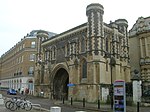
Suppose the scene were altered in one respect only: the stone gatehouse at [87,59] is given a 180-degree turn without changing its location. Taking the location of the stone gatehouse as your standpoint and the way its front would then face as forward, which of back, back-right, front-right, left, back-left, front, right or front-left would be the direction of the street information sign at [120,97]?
back-right

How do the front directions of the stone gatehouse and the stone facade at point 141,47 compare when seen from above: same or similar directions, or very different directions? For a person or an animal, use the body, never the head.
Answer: same or similar directions

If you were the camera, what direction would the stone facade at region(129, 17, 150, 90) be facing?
facing the viewer and to the left of the viewer

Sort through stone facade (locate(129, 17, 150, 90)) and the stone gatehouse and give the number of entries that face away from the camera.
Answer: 0

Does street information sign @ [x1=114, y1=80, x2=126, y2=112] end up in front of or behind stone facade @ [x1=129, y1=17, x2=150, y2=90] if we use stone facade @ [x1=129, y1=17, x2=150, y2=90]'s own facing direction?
in front

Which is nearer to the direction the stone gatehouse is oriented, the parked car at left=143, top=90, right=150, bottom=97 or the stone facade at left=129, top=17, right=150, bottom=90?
the parked car

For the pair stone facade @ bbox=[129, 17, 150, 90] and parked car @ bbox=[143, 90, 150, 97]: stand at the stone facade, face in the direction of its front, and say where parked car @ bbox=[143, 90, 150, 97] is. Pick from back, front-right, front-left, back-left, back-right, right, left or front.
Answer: front-left
